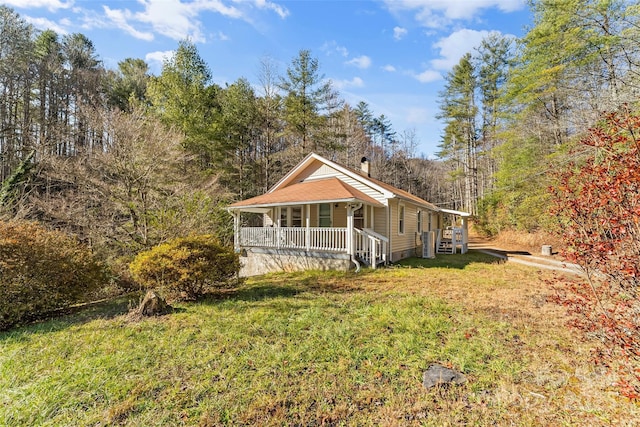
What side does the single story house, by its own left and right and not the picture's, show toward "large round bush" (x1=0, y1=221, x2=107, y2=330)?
front

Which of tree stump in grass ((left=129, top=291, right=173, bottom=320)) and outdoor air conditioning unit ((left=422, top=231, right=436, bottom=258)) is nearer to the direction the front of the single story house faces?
the tree stump in grass

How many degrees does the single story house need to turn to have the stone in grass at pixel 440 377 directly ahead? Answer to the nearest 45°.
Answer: approximately 45° to its left

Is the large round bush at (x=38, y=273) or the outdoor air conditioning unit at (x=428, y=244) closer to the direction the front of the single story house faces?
the large round bush

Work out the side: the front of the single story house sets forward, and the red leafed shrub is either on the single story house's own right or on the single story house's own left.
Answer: on the single story house's own left

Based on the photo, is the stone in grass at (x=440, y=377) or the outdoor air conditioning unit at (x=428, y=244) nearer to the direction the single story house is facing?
the stone in grass

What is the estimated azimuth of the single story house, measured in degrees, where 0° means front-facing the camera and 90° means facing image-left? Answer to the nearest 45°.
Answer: approximately 45°

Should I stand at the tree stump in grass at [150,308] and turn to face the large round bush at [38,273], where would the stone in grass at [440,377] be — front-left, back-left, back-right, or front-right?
back-left
